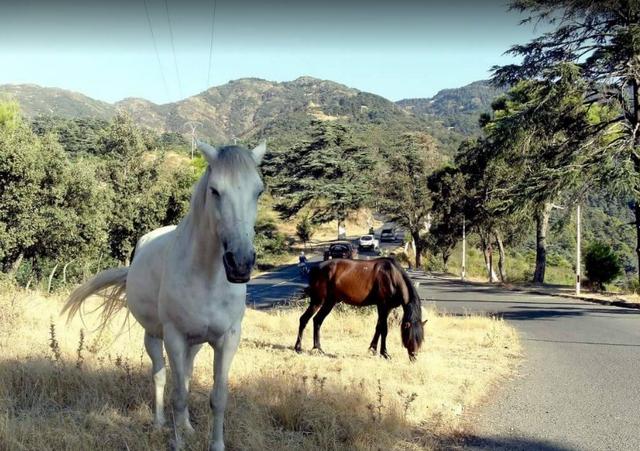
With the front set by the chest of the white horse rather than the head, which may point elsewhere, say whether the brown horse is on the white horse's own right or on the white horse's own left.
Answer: on the white horse's own left

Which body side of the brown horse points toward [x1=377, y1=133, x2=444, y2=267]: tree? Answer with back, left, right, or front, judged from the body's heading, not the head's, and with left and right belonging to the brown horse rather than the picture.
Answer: left

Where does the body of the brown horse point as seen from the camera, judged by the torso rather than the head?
to the viewer's right

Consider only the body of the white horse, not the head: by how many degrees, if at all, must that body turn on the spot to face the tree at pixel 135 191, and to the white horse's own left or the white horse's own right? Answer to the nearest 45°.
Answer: approximately 135° to the white horse's own left

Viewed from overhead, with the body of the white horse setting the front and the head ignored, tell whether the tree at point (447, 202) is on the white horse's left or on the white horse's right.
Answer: on the white horse's left

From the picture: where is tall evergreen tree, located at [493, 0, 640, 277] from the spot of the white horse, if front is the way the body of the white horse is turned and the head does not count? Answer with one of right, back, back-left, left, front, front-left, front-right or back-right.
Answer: left

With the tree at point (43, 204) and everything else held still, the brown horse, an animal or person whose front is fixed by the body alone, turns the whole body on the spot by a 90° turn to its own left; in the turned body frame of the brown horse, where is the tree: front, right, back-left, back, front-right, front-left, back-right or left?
front-left

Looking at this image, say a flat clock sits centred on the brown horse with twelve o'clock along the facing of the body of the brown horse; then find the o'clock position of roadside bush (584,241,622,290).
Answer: The roadside bush is roughly at 10 o'clock from the brown horse.

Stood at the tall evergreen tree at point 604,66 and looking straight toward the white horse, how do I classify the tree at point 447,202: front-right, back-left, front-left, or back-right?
back-right

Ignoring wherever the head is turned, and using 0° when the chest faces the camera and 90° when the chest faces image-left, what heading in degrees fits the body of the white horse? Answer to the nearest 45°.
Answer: approximately 315°
